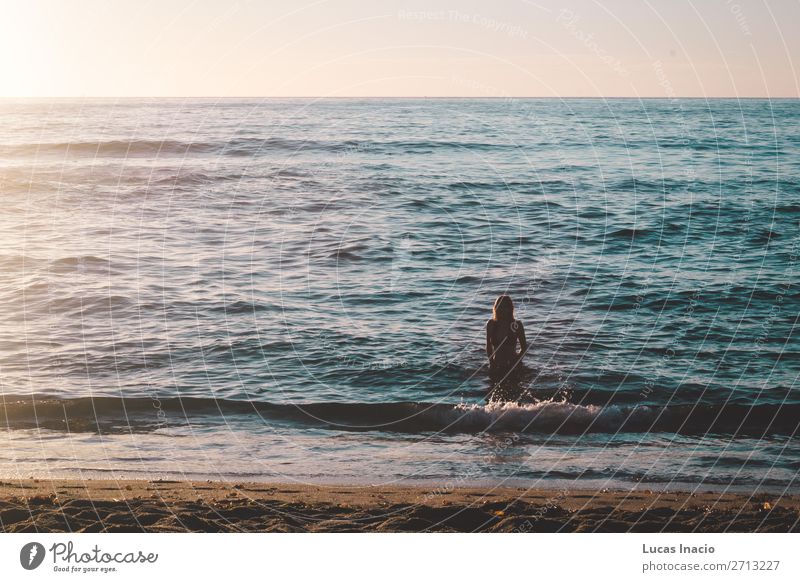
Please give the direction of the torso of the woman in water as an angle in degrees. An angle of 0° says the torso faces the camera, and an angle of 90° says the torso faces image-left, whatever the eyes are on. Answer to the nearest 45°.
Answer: approximately 180°

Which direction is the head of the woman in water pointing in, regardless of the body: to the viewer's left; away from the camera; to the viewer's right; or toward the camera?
away from the camera
